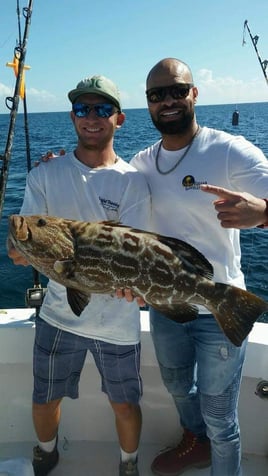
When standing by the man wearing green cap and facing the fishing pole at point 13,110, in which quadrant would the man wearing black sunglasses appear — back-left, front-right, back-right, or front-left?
back-right

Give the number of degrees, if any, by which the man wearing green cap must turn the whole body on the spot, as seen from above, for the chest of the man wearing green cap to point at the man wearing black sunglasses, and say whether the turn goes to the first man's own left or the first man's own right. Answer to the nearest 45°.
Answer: approximately 90° to the first man's own left

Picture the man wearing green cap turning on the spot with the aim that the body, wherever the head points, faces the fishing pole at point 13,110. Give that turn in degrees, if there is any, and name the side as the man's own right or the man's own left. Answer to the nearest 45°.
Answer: approximately 135° to the man's own right

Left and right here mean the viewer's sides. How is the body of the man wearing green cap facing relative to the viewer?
facing the viewer
